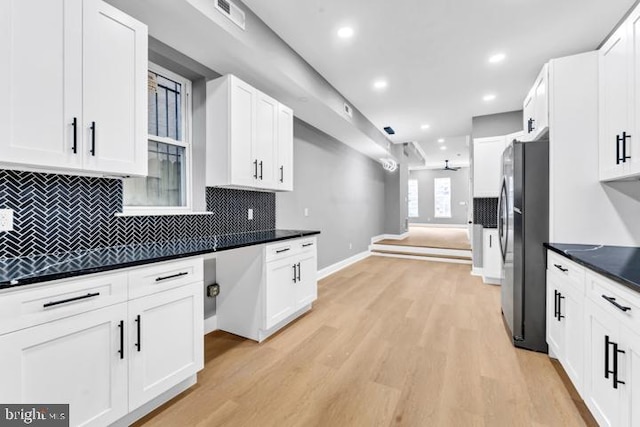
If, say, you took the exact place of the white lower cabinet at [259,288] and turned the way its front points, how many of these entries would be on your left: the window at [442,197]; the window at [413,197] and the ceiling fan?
3

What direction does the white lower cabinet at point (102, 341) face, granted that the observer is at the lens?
facing the viewer and to the right of the viewer

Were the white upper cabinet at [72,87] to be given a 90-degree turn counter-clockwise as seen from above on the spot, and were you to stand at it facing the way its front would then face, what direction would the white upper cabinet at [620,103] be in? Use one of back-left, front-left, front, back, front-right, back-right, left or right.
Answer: right

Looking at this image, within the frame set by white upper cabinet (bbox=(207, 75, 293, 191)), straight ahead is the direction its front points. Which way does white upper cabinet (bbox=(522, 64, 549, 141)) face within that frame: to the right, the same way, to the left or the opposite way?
the opposite way

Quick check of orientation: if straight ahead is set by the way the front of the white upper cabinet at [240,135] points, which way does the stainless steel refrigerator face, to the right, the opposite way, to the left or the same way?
the opposite way

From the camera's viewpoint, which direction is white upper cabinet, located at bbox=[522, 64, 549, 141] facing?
to the viewer's left

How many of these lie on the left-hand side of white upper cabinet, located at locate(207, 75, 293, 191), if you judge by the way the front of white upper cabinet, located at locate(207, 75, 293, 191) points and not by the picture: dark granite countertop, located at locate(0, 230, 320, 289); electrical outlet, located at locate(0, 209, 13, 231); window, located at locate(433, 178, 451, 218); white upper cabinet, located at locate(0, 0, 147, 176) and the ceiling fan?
2

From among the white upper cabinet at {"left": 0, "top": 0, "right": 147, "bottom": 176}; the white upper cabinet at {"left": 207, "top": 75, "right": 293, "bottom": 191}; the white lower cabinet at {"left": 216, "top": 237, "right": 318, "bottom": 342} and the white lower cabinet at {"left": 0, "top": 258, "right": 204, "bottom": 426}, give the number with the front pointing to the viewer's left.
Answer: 0

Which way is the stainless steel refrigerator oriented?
to the viewer's left

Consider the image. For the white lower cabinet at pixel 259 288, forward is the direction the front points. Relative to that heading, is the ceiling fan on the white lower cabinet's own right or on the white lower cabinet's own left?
on the white lower cabinet's own left

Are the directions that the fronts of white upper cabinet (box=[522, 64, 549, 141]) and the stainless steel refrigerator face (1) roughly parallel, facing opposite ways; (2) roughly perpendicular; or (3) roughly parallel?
roughly parallel

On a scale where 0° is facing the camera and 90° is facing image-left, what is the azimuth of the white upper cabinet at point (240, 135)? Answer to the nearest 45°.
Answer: approximately 315°

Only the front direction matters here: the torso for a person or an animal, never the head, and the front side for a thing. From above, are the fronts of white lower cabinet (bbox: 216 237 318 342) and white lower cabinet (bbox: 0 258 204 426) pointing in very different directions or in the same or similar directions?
same or similar directions

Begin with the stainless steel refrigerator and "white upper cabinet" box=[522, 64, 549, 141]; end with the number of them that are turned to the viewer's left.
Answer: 2

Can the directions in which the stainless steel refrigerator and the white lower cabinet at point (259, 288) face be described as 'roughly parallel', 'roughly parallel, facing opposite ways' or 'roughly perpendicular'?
roughly parallel, facing opposite ways

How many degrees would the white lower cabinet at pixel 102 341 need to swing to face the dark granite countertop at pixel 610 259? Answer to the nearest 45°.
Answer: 0° — it already faces it

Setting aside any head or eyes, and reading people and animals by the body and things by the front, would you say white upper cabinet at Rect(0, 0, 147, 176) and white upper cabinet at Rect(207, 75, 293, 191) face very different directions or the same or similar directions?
same or similar directions
